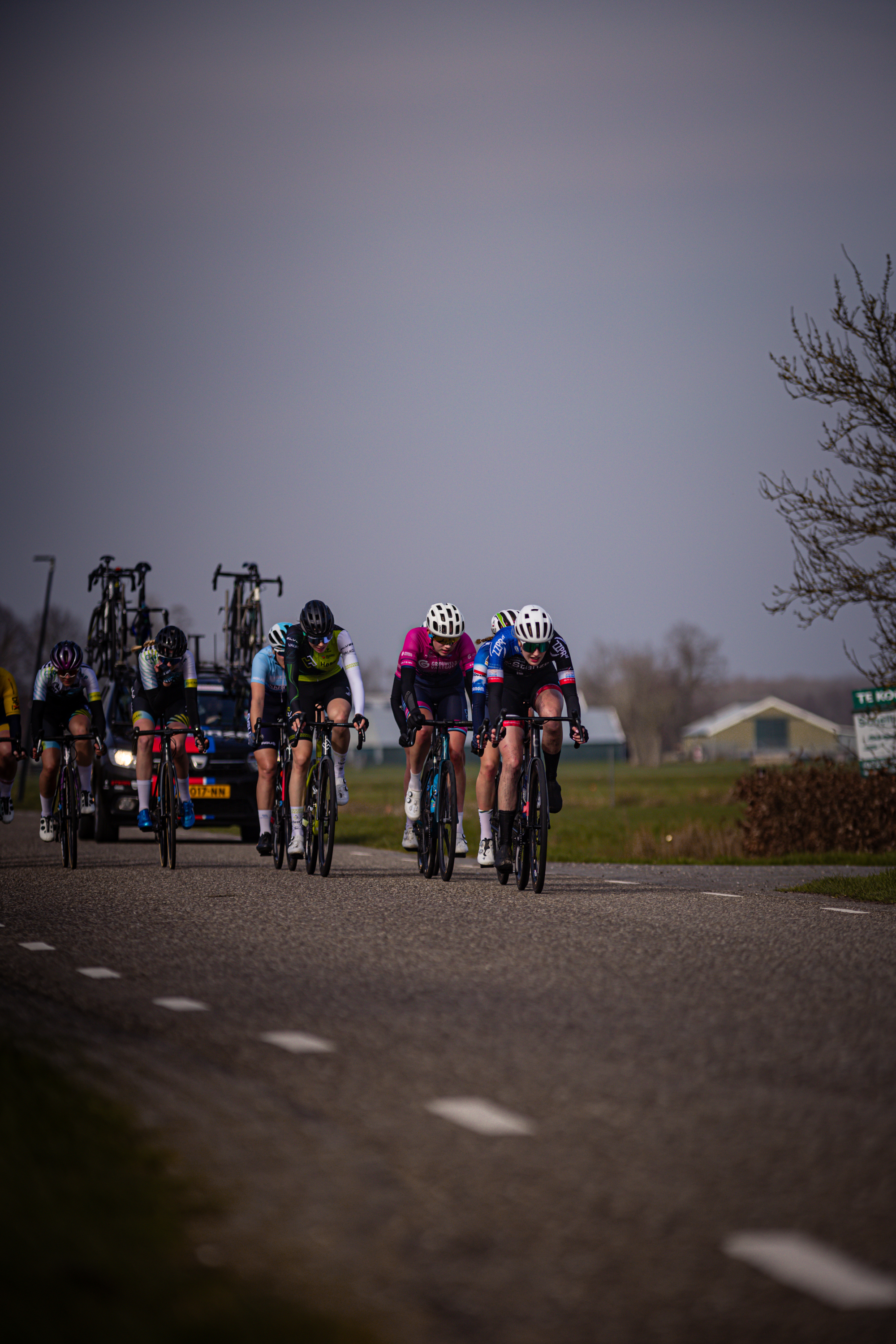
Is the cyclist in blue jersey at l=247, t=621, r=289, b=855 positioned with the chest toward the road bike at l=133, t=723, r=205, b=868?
no

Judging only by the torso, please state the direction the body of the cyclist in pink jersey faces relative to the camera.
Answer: toward the camera

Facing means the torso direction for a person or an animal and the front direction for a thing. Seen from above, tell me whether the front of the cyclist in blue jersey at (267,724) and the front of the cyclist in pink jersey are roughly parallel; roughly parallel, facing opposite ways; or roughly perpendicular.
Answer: roughly parallel

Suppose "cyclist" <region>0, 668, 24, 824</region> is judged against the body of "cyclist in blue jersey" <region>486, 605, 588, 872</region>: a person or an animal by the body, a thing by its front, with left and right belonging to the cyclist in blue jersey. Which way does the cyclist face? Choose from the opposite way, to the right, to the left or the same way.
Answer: the same way

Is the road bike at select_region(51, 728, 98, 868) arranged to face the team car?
no

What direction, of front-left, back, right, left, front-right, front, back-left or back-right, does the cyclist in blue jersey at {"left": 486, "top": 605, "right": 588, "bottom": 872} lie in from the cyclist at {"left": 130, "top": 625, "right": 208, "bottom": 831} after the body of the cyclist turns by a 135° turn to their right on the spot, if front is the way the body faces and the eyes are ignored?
back

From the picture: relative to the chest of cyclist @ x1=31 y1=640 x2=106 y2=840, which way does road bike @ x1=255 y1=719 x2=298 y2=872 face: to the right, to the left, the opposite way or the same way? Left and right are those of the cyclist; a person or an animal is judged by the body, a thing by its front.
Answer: the same way

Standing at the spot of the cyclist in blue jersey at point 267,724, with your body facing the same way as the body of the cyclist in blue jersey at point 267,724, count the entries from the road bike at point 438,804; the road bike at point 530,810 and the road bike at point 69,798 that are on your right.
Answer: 1

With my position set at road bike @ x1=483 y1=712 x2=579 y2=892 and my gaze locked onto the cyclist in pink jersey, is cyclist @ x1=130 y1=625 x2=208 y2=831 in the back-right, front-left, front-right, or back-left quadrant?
front-left

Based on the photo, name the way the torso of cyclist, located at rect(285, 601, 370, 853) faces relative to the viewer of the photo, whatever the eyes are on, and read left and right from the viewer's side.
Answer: facing the viewer

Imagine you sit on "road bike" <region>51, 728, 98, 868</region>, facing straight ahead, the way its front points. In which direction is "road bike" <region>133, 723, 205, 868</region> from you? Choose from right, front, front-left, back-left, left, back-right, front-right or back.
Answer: front-left

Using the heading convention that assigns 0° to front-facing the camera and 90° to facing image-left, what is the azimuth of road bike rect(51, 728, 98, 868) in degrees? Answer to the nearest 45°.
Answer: approximately 0°

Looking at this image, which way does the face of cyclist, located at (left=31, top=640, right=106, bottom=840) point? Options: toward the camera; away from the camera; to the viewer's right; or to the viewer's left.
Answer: toward the camera

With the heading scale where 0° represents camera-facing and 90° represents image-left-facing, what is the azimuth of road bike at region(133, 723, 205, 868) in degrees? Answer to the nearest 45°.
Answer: approximately 0°

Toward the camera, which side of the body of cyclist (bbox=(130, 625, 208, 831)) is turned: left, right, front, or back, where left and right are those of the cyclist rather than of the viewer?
front

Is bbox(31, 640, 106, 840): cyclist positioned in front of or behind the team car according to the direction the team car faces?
in front

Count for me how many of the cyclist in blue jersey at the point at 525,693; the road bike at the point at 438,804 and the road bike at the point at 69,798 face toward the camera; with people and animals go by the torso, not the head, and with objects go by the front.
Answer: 3

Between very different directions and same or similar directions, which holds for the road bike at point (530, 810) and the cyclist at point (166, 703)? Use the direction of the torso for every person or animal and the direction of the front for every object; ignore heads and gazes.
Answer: same or similar directions

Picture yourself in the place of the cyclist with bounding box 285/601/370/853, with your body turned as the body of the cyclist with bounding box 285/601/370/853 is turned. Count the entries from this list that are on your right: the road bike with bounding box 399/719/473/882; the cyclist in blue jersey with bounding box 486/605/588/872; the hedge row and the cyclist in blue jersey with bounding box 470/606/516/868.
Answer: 0

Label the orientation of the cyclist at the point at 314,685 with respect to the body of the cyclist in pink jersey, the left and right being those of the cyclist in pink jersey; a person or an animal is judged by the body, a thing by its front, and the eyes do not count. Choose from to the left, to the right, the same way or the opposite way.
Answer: the same way

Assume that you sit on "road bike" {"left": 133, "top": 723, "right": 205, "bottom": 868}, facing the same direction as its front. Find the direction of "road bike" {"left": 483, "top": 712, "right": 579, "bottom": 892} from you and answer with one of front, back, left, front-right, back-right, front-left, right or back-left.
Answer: front-left
